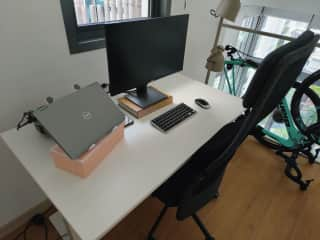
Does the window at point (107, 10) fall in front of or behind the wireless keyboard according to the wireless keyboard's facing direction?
behind

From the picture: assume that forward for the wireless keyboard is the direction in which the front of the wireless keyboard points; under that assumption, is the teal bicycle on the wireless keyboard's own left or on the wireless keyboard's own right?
on the wireless keyboard's own left

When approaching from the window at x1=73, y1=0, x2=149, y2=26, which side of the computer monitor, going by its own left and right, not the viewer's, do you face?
back

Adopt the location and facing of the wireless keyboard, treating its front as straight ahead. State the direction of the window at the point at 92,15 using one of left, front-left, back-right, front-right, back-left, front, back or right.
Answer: back

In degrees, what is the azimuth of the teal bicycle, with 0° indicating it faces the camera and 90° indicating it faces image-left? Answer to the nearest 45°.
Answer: approximately 135°

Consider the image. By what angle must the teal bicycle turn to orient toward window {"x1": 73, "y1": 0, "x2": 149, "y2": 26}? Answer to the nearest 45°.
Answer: approximately 90° to its left

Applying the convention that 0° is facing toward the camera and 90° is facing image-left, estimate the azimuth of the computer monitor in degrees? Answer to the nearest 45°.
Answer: approximately 315°
